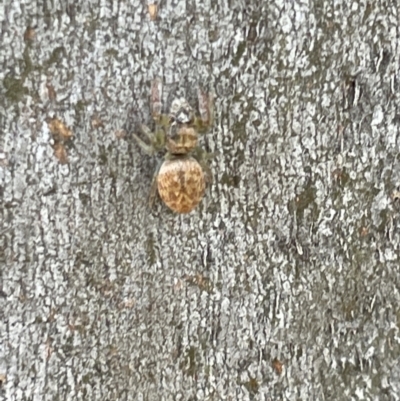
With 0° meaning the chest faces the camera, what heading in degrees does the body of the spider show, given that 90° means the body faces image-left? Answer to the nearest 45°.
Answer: approximately 180°
